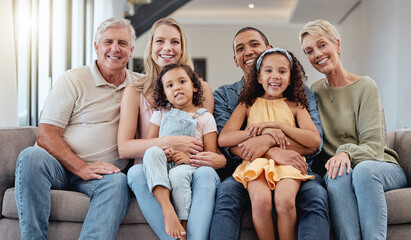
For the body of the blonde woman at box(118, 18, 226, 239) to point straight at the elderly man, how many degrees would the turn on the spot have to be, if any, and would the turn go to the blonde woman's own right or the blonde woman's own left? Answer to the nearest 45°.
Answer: approximately 90° to the blonde woman's own right

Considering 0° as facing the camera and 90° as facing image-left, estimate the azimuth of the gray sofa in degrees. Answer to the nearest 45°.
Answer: approximately 0°

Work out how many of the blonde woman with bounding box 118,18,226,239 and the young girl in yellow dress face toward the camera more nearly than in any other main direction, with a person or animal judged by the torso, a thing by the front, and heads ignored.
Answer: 2

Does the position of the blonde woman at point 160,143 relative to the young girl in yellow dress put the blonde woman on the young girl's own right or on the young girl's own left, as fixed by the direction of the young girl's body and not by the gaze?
on the young girl's own right

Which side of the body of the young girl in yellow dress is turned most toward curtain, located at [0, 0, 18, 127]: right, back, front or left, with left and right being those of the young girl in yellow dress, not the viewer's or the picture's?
right

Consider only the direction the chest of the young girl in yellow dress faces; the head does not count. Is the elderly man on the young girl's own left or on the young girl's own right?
on the young girl's own right

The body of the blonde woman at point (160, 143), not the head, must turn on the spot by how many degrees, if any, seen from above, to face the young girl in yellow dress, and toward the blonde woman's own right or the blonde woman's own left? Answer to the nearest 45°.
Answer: approximately 90° to the blonde woman's own left

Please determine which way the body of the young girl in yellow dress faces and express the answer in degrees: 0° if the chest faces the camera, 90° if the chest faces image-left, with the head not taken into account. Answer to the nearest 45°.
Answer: approximately 0°
